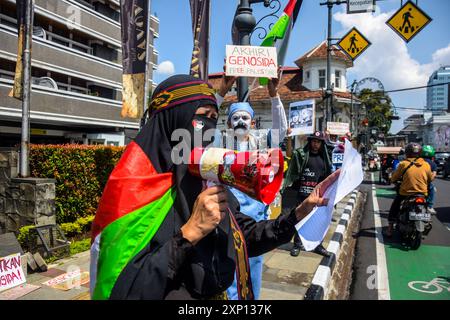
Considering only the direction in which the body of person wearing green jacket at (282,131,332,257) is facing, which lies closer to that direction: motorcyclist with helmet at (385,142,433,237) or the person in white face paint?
the person in white face paint

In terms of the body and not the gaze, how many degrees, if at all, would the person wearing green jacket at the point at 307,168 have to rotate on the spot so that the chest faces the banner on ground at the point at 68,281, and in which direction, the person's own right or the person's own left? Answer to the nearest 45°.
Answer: approximately 45° to the person's own right

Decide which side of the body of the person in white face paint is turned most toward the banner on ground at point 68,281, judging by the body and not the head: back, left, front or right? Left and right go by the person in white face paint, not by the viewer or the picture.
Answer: right

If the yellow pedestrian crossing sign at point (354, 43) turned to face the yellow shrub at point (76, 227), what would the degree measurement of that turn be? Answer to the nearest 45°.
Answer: approximately 45° to its right

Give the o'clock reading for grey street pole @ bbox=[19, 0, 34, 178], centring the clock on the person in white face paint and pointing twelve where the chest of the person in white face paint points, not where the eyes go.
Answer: The grey street pole is roughly at 4 o'clock from the person in white face paint.

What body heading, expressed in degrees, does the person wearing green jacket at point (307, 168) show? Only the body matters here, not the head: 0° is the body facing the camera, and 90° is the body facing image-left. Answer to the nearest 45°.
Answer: approximately 0°

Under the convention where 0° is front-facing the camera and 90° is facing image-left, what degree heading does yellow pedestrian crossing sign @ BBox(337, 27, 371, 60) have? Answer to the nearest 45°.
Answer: approximately 0°
